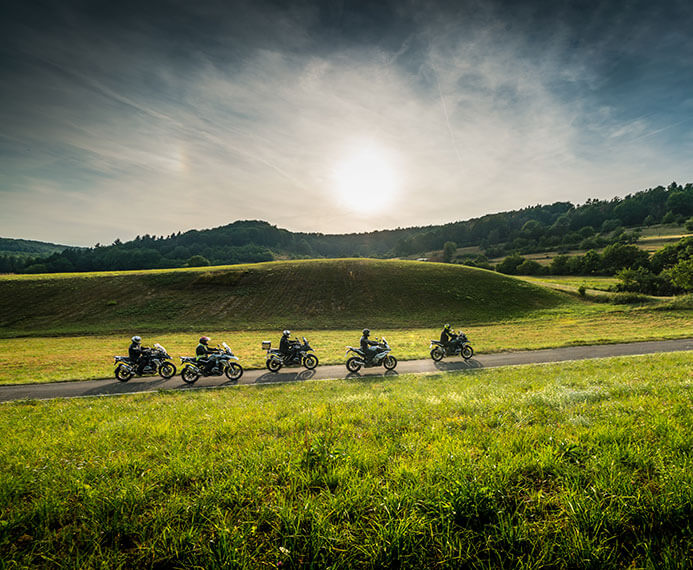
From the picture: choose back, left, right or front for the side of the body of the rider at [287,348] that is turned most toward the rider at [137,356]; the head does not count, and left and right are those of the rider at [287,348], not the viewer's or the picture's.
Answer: back

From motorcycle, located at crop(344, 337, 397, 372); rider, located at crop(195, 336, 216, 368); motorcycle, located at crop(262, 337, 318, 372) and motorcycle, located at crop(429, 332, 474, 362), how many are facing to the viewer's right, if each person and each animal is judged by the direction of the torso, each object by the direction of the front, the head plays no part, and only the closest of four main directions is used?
4

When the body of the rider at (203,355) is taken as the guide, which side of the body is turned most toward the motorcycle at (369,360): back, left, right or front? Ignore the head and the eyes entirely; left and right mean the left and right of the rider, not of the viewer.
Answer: front

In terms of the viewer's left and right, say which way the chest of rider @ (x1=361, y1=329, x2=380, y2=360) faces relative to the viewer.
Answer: facing to the right of the viewer

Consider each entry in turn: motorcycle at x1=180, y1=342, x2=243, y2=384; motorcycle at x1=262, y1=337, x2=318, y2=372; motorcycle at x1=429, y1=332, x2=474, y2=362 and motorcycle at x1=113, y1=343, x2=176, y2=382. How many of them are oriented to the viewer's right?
4

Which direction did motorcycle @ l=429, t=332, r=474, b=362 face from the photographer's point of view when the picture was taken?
facing to the right of the viewer

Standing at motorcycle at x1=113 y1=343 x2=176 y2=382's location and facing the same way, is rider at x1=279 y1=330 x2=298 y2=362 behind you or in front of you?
in front

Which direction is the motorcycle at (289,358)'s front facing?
to the viewer's right

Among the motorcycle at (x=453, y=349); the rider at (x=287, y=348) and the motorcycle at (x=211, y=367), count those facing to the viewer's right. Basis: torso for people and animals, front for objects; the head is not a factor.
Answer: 3

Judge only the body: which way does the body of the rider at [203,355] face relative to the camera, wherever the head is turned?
to the viewer's right

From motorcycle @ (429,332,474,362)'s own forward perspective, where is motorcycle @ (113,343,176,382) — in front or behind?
behind

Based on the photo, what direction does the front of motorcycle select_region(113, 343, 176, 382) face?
to the viewer's right

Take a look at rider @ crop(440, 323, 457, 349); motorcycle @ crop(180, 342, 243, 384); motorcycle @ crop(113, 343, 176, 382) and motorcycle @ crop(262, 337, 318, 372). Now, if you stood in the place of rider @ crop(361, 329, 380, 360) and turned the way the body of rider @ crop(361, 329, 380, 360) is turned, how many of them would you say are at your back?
3

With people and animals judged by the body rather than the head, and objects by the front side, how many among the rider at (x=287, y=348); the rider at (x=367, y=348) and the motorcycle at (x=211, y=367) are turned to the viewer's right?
3

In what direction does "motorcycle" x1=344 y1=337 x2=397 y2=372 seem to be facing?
to the viewer's right
